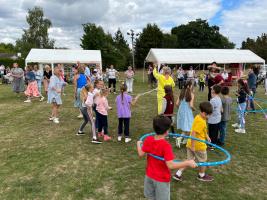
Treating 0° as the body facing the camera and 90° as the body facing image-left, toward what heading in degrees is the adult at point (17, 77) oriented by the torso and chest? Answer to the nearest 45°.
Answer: approximately 0°

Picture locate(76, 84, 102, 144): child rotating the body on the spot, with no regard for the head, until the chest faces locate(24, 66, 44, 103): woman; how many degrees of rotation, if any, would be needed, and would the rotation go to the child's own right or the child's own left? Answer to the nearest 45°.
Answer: approximately 90° to the child's own left

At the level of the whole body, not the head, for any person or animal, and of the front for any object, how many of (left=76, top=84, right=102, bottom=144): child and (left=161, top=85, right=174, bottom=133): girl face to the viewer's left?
0

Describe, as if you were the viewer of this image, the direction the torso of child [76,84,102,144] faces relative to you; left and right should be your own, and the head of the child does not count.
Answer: facing to the right of the viewer

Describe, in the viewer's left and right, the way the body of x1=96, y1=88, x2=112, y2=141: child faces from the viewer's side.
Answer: facing to the right of the viewer

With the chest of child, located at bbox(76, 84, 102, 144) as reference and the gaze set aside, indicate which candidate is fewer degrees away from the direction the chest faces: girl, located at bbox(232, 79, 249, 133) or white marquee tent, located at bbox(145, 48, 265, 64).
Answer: the girl

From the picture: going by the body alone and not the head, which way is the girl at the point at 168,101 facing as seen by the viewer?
away from the camera
